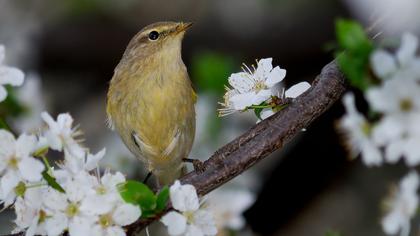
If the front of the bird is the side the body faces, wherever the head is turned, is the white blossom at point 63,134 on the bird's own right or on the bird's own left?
on the bird's own right

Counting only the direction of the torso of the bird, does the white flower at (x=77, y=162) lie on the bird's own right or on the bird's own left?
on the bird's own right

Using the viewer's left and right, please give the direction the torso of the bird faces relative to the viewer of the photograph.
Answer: facing the viewer and to the right of the viewer
